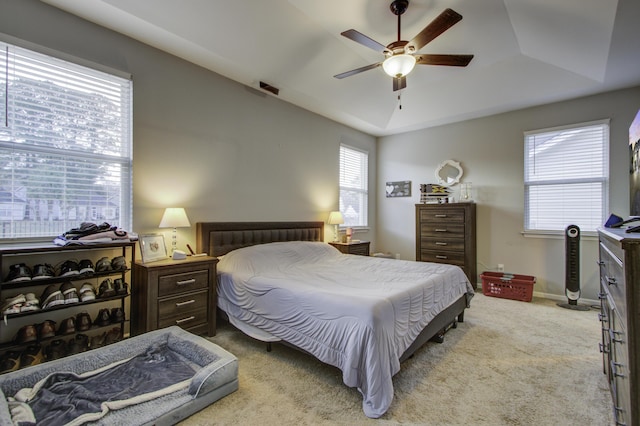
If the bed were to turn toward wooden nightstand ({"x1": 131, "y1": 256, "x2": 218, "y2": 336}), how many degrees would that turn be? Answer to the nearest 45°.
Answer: approximately 135° to its right

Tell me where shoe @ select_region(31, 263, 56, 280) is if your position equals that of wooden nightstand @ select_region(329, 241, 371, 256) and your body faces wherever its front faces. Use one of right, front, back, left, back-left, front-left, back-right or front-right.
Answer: right

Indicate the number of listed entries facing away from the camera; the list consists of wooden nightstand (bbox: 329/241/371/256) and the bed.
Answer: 0

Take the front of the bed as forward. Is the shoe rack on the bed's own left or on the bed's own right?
on the bed's own right

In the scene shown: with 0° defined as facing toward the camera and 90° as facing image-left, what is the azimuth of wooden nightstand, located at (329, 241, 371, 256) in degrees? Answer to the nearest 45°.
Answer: approximately 315°

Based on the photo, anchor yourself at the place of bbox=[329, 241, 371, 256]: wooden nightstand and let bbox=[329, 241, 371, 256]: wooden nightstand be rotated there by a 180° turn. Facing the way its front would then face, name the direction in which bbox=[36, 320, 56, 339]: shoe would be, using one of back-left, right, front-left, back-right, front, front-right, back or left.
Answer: left

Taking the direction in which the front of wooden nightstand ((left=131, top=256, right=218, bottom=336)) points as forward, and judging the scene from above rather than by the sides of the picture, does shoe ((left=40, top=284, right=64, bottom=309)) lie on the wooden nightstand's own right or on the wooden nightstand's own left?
on the wooden nightstand's own right

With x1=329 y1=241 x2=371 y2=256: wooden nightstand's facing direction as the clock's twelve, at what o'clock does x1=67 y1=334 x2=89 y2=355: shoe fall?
The shoe is roughly at 3 o'clock from the wooden nightstand.

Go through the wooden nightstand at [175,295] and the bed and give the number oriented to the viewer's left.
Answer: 0

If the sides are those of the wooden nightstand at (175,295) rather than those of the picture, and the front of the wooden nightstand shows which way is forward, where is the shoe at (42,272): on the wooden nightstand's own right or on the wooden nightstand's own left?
on the wooden nightstand's own right

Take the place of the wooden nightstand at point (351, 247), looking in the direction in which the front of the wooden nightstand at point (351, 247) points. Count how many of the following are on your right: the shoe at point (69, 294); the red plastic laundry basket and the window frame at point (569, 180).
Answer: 1

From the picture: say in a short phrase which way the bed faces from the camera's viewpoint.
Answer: facing the viewer and to the right of the viewer

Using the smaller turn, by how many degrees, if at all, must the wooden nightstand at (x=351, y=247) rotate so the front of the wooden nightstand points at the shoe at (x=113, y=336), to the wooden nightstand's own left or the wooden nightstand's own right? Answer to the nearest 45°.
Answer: approximately 90° to the wooden nightstand's own right
